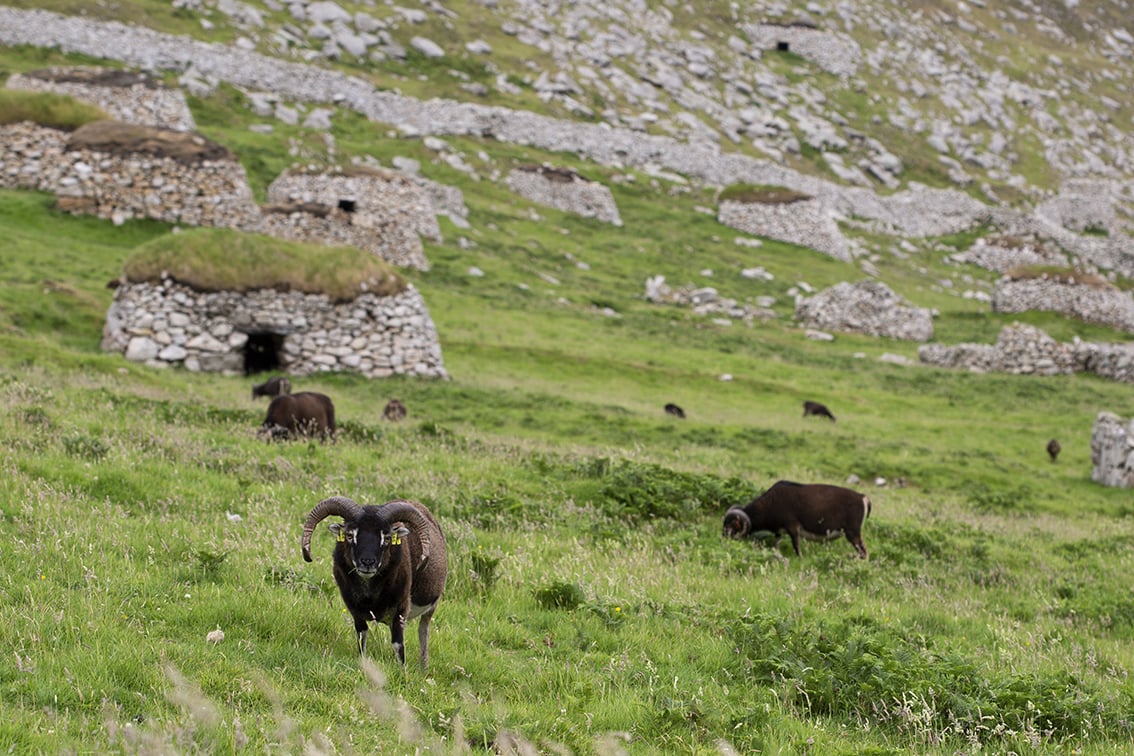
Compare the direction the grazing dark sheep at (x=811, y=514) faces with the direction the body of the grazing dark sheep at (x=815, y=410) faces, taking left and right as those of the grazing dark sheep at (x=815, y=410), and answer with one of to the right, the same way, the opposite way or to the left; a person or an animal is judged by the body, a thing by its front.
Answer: the opposite way

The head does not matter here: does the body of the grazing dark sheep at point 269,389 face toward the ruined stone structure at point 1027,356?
no

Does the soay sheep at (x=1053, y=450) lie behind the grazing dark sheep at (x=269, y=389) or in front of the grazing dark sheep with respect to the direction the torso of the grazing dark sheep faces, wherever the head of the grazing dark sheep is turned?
behind

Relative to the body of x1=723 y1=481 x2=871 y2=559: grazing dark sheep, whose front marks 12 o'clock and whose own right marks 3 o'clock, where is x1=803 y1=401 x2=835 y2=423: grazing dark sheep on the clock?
x1=803 y1=401 x2=835 y2=423: grazing dark sheep is roughly at 3 o'clock from x1=723 y1=481 x2=871 y2=559: grazing dark sheep.

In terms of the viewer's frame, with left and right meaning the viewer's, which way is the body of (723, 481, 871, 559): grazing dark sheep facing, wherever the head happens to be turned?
facing to the left of the viewer

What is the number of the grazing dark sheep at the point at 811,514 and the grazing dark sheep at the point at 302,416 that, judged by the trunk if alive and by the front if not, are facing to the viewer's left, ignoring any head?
2

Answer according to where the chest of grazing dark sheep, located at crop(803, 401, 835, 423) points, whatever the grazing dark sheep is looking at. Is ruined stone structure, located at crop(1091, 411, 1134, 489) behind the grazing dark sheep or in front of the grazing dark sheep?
in front

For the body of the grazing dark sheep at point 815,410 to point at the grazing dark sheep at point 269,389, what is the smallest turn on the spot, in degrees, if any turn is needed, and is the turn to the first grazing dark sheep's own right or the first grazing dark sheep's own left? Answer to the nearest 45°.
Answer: approximately 135° to the first grazing dark sheep's own right

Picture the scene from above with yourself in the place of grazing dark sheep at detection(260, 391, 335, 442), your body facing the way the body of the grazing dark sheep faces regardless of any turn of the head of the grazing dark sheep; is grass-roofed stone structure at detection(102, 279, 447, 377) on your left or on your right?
on your right

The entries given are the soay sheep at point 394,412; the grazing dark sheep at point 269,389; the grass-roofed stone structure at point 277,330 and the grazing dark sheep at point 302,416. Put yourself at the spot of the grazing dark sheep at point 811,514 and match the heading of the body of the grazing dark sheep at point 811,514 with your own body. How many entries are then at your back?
0

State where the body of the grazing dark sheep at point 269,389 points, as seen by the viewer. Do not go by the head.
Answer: to the viewer's left

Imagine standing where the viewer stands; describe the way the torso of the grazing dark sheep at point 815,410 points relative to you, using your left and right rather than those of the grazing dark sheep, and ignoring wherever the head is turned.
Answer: facing to the right of the viewer

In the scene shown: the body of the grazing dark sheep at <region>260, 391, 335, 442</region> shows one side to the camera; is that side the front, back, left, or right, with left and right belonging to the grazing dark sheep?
left

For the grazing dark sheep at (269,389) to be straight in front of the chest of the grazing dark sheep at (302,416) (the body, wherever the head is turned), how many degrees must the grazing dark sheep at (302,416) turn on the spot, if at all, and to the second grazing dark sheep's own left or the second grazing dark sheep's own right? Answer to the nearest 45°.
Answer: approximately 90° to the second grazing dark sheep's own right

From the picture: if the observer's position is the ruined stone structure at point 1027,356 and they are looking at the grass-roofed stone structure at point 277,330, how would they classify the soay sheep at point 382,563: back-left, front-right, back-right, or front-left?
front-left

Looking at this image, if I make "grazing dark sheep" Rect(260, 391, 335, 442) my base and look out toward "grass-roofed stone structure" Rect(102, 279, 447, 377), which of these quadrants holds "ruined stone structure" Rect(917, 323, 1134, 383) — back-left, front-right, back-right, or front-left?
front-right
